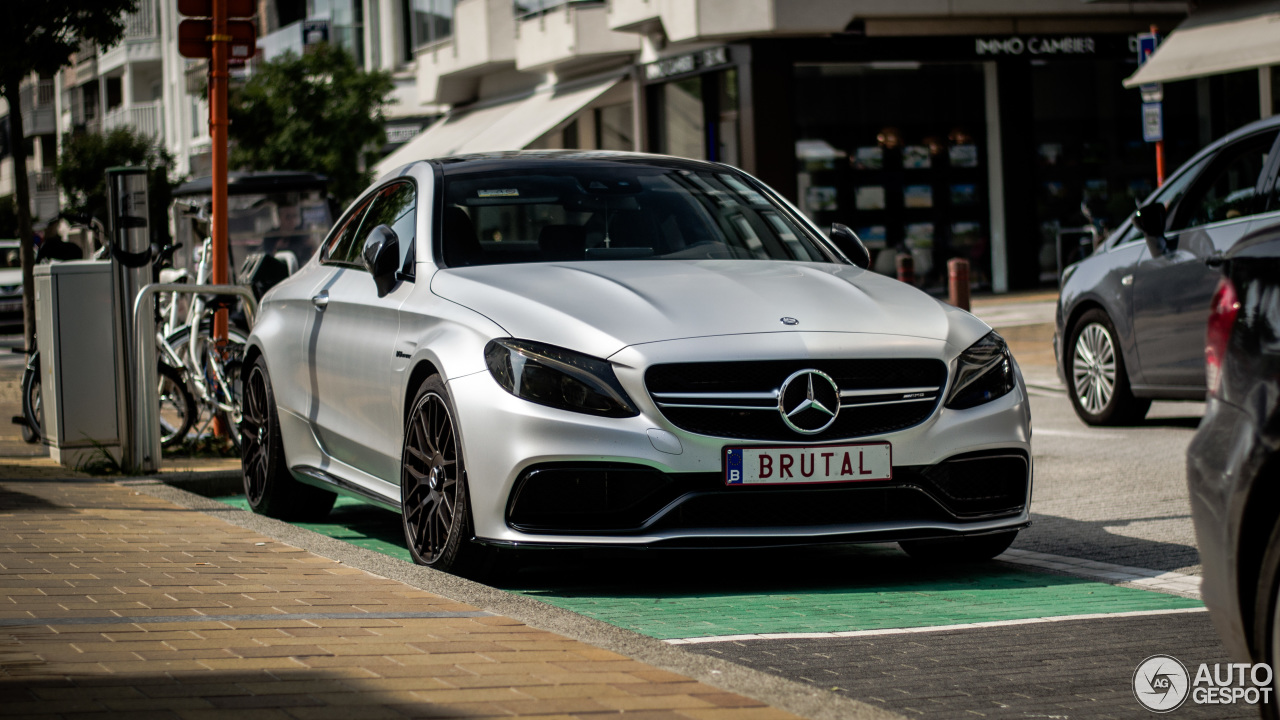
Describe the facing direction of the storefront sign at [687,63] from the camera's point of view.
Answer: facing the viewer and to the left of the viewer

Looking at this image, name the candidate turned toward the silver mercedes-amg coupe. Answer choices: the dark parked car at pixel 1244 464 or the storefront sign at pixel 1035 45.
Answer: the storefront sign

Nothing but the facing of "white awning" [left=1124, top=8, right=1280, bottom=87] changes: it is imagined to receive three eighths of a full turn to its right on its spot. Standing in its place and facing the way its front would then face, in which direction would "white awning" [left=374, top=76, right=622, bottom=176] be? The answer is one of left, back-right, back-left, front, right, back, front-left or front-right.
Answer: front-left

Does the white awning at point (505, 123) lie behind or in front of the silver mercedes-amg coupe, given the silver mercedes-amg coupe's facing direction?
behind

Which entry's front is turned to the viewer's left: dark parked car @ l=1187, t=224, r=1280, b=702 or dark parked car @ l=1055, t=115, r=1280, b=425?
dark parked car @ l=1055, t=115, r=1280, b=425

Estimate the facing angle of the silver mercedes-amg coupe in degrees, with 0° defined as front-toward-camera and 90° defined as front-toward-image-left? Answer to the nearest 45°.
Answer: approximately 315°

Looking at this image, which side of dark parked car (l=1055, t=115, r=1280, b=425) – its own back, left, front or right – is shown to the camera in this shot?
left

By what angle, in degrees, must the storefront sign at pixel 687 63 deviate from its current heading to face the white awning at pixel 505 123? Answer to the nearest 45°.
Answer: approximately 90° to its right

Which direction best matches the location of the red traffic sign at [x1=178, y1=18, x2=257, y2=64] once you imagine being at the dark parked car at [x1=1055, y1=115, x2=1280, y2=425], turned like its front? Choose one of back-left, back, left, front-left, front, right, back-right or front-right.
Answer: front

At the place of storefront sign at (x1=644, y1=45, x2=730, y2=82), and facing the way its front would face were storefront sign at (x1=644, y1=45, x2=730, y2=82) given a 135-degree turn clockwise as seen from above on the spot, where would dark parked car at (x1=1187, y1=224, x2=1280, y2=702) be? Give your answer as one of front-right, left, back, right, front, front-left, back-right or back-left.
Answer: back

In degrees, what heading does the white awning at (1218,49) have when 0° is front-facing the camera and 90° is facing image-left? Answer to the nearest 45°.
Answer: approximately 45°

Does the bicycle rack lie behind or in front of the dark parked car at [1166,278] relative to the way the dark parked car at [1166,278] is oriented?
in front

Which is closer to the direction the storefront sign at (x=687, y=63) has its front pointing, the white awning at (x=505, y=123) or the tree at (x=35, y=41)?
the tree

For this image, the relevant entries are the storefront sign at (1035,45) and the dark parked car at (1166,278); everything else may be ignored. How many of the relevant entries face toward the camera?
1

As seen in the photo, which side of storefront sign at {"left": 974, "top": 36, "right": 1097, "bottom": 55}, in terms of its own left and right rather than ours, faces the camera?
front

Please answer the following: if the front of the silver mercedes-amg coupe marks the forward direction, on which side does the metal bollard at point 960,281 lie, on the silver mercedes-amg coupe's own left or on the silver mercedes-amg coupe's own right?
on the silver mercedes-amg coupe's own left

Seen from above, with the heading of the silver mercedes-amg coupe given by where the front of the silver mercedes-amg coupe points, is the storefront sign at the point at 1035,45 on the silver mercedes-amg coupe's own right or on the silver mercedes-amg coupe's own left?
on the silver mercedes-amg coupe's own left

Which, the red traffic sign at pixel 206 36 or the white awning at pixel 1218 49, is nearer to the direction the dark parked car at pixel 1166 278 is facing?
the red traffic sign
